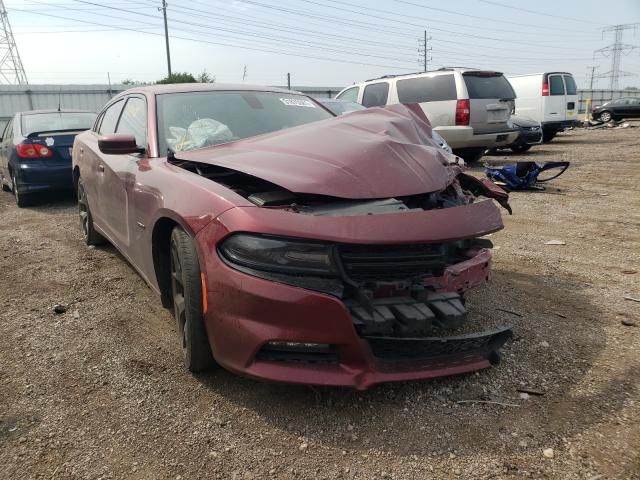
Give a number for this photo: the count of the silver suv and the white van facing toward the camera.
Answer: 0

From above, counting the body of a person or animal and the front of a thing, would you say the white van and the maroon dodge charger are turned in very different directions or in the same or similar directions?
very different directions

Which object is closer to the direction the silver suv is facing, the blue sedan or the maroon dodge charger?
the blue sedan

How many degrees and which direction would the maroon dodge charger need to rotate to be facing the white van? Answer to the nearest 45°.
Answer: approximately 90° to its left

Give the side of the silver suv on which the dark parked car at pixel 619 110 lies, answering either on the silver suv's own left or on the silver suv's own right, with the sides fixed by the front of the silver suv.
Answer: on the silver suv's own right

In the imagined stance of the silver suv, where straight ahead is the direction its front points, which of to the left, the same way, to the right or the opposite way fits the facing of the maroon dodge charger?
the opposite way

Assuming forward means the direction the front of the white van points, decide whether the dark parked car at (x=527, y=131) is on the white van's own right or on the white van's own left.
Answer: on the white van's own left

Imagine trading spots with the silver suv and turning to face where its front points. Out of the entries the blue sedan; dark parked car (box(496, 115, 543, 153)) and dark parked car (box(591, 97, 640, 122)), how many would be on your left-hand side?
1

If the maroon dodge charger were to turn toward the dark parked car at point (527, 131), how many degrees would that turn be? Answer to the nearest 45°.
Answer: approximately 90° to its left

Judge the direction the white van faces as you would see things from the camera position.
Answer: facing away from the viewer and to the left of the viewer

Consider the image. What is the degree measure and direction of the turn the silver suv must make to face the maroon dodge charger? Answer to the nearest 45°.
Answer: approximately 135° to its left

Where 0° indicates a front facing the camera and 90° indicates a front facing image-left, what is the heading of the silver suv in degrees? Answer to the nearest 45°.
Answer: approximately 135°

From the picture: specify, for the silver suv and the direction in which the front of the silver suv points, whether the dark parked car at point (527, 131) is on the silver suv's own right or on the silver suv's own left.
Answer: on the silver suv's own right

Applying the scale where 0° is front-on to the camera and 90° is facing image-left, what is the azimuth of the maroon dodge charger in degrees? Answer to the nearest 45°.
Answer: approximately 315°

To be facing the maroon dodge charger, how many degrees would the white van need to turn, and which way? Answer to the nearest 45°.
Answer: approximately 135° to its left
